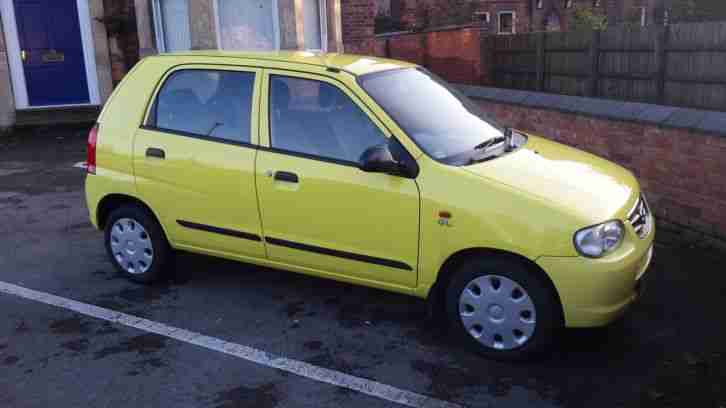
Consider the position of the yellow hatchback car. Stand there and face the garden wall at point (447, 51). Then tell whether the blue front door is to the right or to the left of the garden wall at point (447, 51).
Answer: left

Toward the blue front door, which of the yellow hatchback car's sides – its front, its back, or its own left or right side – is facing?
back

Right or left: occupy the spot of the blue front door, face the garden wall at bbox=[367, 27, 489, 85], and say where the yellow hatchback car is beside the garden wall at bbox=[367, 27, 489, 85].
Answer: right

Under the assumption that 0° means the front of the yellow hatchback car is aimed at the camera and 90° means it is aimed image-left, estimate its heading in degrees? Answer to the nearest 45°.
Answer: approximately 315°

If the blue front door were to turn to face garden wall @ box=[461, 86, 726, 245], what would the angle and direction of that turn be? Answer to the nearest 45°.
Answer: approximately 45° to its left

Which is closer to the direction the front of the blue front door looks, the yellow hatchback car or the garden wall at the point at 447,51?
the yellow hatchback car

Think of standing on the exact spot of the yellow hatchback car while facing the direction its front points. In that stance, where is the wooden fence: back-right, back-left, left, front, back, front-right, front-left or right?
left

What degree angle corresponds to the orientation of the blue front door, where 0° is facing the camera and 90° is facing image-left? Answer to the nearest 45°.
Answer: approximately 0°
